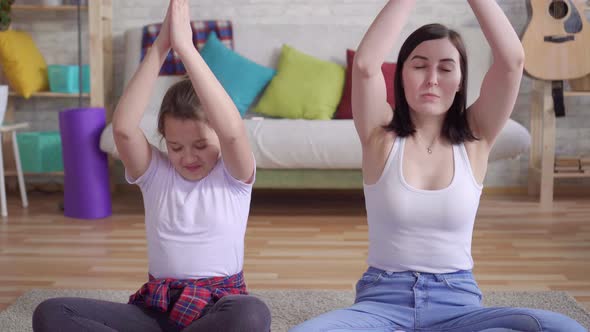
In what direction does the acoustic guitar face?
toward the camera

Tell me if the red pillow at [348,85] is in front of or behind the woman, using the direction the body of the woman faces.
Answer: behind

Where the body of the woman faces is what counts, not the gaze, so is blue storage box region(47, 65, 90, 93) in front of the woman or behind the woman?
behind

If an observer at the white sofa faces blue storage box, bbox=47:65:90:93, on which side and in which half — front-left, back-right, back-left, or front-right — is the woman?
back-left

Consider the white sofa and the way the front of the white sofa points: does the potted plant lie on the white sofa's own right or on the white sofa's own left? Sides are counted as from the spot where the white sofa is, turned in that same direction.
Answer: on the white sofa's own right

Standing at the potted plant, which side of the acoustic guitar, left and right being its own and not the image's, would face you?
right

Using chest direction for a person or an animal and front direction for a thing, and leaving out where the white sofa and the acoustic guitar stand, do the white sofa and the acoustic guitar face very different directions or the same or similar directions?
same or similar directions

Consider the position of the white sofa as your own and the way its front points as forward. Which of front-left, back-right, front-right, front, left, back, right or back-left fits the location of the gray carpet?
front

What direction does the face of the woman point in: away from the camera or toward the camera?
toward the camera

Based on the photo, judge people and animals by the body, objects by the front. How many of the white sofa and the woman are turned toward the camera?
2

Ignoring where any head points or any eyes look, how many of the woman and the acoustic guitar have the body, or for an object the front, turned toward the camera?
2

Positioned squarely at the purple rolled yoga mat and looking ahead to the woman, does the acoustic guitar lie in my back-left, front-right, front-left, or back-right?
front-left

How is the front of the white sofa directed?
toward the camera

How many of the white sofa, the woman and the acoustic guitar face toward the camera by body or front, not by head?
3
